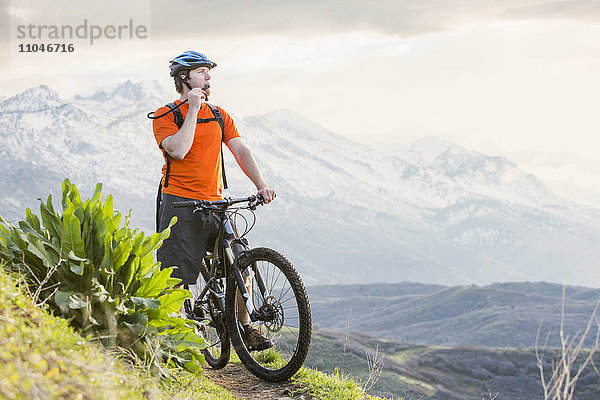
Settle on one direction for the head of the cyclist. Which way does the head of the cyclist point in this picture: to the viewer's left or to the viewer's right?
to the viewer's right

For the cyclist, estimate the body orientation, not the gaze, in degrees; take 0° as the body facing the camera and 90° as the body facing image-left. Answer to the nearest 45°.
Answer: approximately 315°

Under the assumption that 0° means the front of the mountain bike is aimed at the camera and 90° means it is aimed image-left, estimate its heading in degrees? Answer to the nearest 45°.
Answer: approximately 315°

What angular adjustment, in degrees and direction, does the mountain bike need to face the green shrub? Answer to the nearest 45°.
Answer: approximately 90° to its right

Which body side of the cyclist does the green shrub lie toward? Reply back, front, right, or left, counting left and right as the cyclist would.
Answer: right
